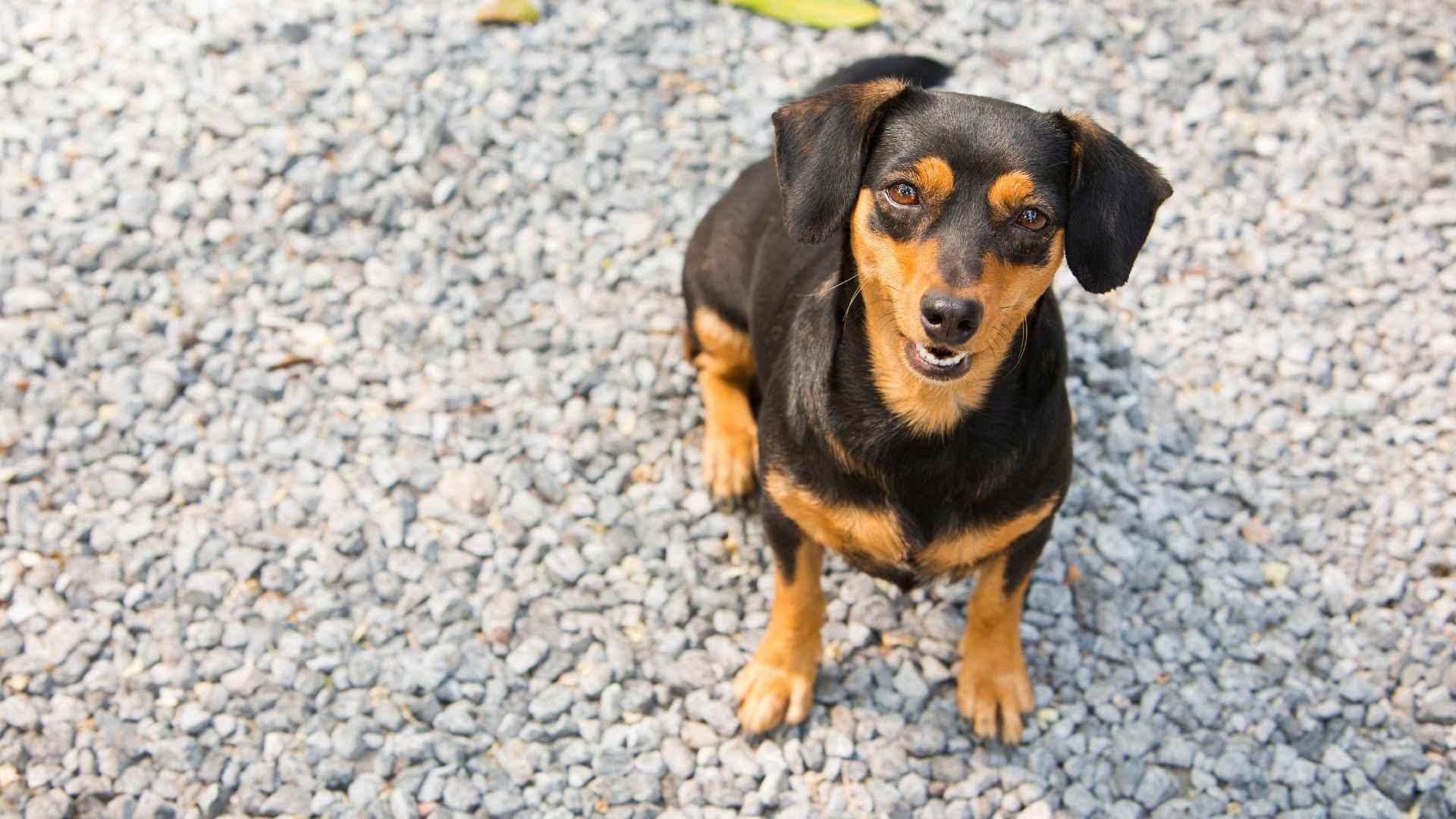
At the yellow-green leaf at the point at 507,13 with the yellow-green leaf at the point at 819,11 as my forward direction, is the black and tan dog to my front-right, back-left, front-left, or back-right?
front-right

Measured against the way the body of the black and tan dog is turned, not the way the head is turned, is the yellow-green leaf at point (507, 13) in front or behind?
behind

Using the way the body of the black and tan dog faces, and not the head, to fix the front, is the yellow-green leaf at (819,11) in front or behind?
behind

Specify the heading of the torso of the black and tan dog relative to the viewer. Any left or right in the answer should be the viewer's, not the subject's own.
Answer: facing the viewer
